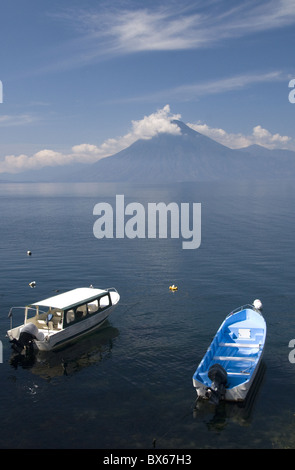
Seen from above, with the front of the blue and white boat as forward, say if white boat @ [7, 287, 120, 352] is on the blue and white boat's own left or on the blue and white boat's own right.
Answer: on the blue and white boat's own left

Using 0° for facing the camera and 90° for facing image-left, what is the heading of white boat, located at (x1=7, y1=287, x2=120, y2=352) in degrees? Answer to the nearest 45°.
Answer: approximately 225°

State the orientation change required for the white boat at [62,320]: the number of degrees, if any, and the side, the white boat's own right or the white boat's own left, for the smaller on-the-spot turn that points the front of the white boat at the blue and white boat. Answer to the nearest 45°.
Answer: approximately 90° to the white boat's own right

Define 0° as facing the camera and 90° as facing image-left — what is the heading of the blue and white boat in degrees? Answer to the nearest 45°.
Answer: approximately 180°
